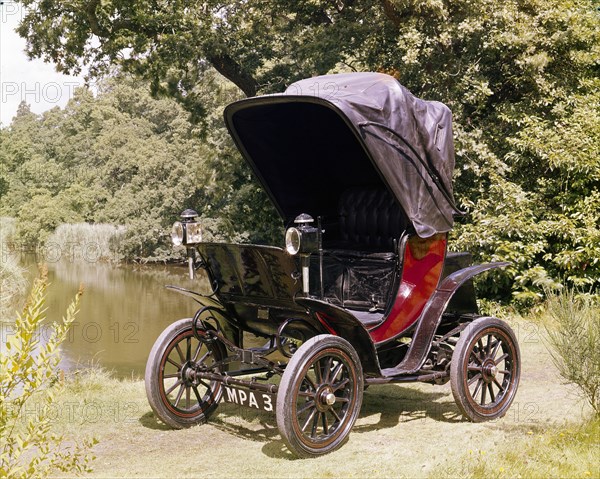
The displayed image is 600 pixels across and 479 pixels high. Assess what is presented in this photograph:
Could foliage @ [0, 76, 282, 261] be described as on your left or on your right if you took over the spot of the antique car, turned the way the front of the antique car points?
on your right

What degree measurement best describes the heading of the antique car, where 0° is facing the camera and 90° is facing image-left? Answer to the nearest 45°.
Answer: approximately 45°

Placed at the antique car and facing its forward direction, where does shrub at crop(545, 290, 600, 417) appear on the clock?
The shrub is roughly at 8 o'clock from the antique car.

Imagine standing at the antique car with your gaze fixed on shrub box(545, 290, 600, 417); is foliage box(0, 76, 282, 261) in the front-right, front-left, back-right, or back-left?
back-left

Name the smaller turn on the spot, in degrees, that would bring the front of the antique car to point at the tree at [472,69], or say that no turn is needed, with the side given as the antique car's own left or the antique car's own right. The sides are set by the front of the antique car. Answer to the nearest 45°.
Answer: approximately 135° to the antique car's own right
